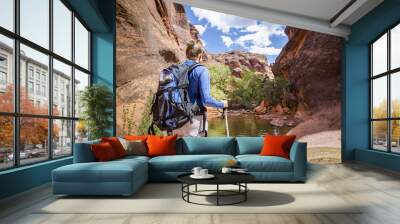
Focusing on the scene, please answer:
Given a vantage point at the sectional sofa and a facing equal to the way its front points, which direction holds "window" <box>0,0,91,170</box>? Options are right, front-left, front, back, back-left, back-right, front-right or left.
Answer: right

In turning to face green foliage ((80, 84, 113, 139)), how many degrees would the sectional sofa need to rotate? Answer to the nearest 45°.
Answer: approximately 135° to its right

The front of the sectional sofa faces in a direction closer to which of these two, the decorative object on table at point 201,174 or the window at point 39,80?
the decorative object on table

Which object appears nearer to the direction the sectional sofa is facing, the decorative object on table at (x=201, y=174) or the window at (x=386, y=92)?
the decorative object on table

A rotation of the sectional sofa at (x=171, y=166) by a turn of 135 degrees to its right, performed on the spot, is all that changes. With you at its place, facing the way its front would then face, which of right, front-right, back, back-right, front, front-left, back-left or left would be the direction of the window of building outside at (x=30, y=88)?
front-left

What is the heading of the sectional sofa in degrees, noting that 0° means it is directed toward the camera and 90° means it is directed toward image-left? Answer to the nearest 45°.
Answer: approximately 0°
